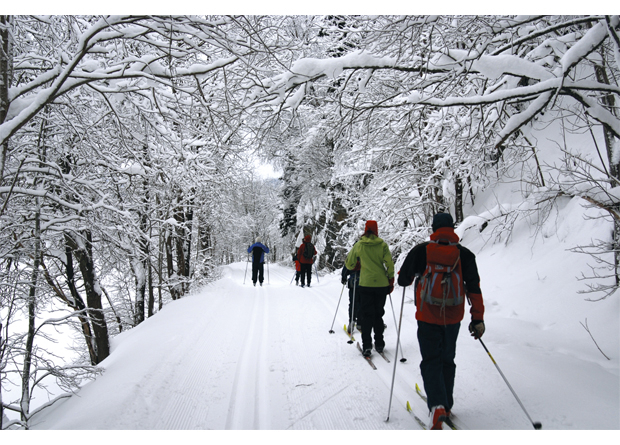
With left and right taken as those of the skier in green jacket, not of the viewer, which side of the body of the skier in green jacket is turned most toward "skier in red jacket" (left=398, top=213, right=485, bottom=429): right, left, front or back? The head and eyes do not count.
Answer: back

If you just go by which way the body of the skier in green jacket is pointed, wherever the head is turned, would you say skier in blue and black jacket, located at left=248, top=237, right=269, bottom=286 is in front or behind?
in front

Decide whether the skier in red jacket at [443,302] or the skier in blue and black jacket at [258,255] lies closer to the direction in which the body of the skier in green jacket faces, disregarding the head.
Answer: the skier in blue and black jacket

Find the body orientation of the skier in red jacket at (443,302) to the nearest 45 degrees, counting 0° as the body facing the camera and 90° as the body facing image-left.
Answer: approximately 180°

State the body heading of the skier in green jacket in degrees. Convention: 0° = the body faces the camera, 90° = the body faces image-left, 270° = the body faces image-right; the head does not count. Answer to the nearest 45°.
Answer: approximately 180°

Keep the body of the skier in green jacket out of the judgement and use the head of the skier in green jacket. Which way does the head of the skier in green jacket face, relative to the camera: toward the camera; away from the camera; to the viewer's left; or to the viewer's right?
away from the camera

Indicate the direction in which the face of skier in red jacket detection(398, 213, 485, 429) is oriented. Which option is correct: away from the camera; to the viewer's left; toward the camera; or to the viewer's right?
away from the camera

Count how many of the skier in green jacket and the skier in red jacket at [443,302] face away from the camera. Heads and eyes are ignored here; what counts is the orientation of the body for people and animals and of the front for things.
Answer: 2
